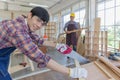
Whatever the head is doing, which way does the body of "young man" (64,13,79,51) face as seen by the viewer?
toward the camera

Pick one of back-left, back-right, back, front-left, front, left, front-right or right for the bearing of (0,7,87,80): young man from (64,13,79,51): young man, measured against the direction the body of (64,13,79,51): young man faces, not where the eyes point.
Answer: front

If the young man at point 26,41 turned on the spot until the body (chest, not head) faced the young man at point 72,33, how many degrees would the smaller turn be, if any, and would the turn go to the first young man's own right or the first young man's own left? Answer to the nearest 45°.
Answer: approximately 90° to the first young man's own left

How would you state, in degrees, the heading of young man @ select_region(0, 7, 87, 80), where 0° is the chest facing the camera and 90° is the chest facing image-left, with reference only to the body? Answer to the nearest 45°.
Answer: approximately 270°

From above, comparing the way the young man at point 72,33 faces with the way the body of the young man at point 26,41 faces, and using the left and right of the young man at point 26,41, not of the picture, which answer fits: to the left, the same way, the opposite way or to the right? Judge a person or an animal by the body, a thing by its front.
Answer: to the right
